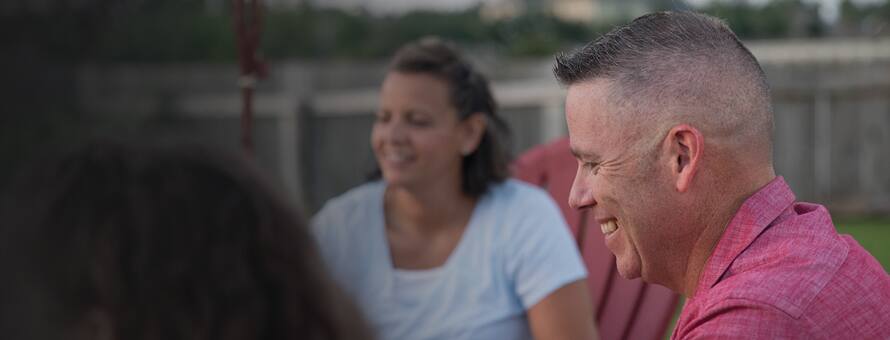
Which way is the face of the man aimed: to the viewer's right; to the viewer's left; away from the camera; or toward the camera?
to the viewer's left

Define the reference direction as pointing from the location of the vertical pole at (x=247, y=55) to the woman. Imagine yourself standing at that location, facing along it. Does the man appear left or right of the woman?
right

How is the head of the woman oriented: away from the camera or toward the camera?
toward the camera

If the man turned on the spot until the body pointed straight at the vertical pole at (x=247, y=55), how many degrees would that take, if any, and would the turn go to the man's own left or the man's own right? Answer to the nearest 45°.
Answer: approximately 45° to the man's own right

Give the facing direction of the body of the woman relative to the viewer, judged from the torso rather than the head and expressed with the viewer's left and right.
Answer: facing the viewer and to the left of the viewer

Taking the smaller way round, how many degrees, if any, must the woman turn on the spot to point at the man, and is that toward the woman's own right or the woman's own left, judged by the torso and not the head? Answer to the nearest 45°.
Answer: approximately 45° to the woman's own left

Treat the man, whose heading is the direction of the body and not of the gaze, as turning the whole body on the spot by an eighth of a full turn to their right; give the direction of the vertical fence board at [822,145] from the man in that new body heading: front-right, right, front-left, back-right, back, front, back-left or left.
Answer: front-right

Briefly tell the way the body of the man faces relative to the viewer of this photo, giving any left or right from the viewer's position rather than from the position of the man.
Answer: facing to the left of the viewer

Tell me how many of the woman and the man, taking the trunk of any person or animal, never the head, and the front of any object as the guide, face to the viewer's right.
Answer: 0

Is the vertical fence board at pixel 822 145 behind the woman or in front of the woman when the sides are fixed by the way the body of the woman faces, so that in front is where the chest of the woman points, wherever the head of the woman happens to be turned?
behind
